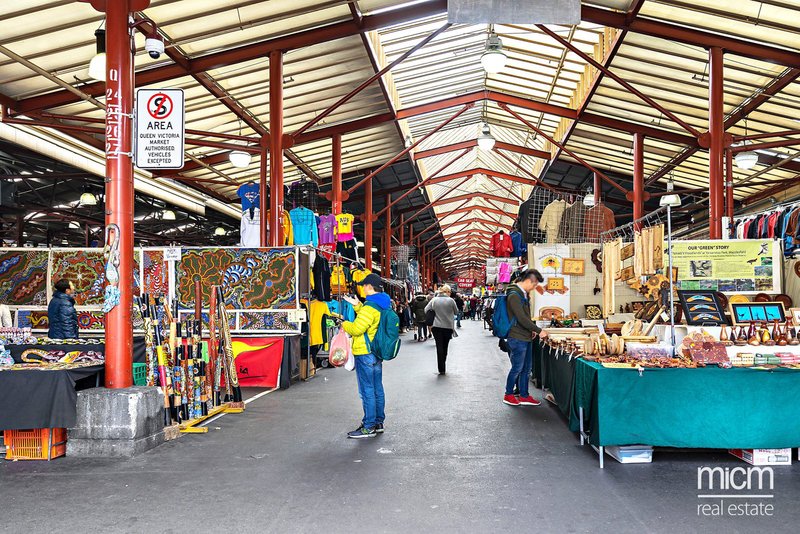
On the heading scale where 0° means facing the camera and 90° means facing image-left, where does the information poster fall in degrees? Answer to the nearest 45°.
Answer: approximately 0°

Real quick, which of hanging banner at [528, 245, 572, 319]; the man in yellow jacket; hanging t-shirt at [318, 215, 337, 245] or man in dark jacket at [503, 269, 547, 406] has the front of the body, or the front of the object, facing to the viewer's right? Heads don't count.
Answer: the man in dark jacket

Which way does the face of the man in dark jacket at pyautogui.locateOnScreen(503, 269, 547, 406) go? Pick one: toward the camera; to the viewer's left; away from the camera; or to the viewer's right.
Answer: to the viewer's right

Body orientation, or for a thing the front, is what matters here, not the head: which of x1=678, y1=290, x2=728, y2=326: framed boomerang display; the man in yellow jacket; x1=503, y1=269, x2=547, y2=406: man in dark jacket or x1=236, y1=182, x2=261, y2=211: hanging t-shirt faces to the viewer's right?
the man in dark jacket

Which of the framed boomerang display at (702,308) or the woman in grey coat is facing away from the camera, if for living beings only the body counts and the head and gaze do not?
the woman in grey coat

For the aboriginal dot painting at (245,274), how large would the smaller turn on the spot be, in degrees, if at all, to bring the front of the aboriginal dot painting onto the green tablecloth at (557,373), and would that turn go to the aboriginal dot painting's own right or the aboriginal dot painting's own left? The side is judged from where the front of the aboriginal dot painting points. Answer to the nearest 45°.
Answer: approximately 45° to the aboriginal dot painting's own left

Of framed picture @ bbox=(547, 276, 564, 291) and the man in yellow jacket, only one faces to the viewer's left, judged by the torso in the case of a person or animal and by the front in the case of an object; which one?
the man in yellow jacket

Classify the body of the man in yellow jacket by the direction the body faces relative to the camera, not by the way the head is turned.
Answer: to the viewer's left

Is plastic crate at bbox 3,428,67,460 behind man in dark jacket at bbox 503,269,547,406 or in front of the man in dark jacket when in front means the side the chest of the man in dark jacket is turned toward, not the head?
behind

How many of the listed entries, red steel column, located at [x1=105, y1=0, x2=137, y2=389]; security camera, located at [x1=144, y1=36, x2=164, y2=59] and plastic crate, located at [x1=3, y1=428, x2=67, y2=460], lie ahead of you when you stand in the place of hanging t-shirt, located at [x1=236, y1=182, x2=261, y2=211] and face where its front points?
3
